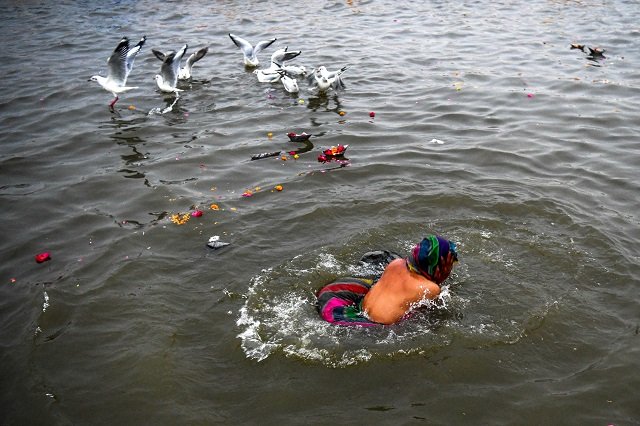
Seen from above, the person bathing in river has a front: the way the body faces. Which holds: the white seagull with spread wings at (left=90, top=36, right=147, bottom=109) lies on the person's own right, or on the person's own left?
on the person's own left

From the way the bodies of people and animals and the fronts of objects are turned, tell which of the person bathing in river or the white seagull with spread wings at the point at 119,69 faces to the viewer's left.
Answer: the white seagull with spread wings

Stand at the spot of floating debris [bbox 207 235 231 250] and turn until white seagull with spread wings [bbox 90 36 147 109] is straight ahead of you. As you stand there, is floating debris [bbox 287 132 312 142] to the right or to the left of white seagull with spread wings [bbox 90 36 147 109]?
right

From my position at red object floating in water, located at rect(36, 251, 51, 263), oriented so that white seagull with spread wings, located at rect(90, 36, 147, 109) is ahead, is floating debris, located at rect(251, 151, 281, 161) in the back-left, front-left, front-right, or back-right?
front-right

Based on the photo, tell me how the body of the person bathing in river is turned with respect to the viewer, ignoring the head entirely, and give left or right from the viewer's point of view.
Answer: facing away from the viewer and to the right of the viewer

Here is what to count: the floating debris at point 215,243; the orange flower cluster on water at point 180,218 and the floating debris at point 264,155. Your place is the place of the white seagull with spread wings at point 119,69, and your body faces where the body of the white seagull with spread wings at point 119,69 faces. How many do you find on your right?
0

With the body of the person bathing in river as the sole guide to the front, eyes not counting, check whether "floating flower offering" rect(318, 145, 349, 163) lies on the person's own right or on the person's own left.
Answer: on the person's own left

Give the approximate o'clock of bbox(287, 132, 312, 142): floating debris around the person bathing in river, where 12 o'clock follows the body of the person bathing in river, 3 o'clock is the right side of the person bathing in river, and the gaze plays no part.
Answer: The floating debris is roughly at 10 o'clock from the person bathing in river.

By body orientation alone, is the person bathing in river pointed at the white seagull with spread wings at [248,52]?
no

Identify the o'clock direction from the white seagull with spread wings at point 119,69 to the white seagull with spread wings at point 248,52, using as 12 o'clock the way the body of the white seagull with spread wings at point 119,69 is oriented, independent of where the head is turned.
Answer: the white seagull with spread wings at point 248,52 is roughly at 5 o'clock from the white seagull with spread wings at point 119,69.

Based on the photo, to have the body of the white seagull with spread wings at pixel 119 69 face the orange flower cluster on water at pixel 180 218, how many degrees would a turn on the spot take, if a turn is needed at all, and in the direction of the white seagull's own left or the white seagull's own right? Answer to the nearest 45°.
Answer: approximately 90° to the white seagull's own left

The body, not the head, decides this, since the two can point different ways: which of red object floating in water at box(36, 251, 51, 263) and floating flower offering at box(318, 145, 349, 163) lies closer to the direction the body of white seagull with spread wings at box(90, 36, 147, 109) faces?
the red object floating in water

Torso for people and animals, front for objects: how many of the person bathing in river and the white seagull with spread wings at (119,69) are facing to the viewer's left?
1

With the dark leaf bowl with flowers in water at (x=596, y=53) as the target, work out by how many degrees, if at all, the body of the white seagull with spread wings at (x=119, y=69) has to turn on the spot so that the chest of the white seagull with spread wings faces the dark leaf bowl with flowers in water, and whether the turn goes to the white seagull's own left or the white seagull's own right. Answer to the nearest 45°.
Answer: approximately 180°

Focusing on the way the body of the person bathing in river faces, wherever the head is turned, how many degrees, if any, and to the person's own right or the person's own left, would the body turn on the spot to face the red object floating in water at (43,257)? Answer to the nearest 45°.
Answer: approximately 135° to the person's own left

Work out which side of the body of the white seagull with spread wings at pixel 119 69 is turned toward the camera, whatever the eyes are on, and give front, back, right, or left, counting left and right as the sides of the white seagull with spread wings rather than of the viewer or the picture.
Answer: left

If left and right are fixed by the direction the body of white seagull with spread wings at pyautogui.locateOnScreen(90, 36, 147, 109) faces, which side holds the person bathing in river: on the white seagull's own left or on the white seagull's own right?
on the white seagull's own left
